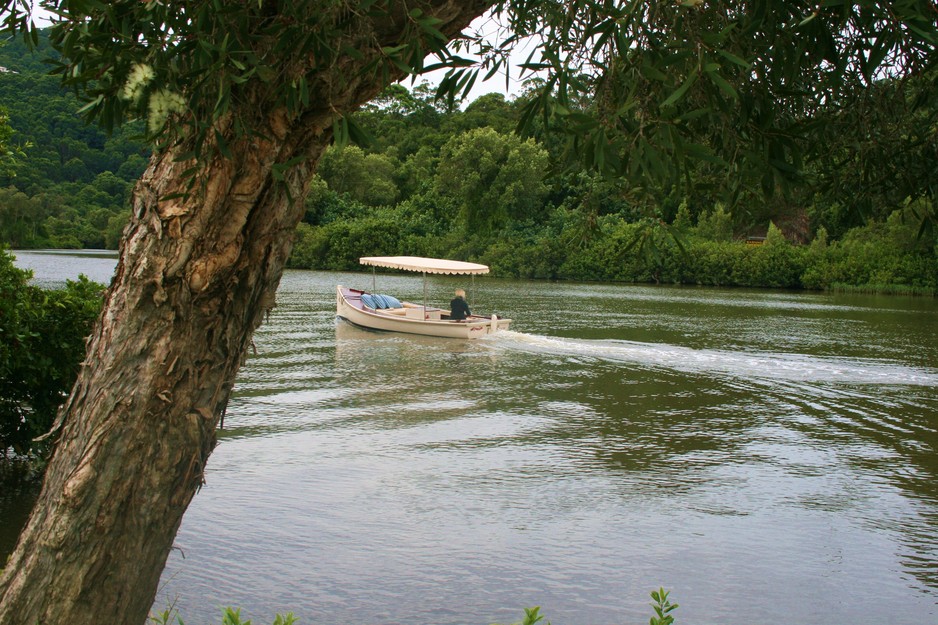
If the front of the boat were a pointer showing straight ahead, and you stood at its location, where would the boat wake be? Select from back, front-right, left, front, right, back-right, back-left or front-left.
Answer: back

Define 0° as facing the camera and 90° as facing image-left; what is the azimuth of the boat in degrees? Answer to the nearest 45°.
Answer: approximately 135°
